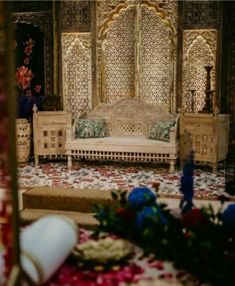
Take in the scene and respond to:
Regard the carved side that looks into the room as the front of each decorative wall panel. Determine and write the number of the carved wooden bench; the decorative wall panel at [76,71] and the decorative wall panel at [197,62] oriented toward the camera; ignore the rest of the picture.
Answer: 3

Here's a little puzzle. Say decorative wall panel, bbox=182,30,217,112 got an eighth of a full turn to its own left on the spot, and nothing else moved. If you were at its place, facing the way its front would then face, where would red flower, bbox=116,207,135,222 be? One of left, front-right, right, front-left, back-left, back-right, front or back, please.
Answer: front-right

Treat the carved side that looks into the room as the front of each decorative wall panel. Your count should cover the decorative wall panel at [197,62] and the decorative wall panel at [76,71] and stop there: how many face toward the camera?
2

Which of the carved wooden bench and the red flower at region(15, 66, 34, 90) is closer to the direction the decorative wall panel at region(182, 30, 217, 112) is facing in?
the carved wooden bench

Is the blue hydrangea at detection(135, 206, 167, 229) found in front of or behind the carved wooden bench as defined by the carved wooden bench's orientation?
in front

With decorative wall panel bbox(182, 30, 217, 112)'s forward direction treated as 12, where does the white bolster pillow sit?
The white bolster pillow is roughly at 12 o'clock from the decorative wall panel.

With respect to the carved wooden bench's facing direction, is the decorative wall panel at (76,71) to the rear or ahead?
to the rear

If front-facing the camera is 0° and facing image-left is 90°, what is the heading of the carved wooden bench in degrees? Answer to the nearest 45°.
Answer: approximately 0°

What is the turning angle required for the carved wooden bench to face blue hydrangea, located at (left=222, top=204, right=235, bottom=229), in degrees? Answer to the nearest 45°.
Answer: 0° — it already faces it

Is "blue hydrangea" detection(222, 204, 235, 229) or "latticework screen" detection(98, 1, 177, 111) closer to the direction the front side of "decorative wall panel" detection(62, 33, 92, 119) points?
the blue hydrangea
